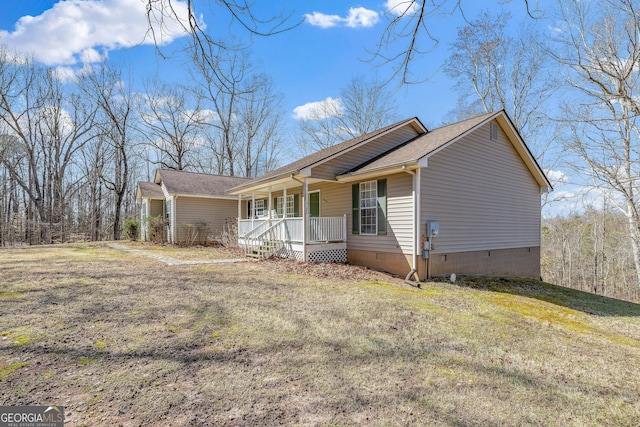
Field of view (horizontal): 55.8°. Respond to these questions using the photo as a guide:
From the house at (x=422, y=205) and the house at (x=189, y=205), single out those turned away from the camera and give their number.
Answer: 0

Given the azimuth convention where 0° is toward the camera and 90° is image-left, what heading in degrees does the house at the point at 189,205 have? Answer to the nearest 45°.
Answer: approximately 45°

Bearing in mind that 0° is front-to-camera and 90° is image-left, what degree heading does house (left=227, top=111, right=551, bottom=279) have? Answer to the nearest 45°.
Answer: approximately 45°

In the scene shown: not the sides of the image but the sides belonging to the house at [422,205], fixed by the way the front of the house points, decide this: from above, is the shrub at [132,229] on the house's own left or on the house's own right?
on the house's own right

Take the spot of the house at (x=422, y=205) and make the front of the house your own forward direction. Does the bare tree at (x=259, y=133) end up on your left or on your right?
on your right
